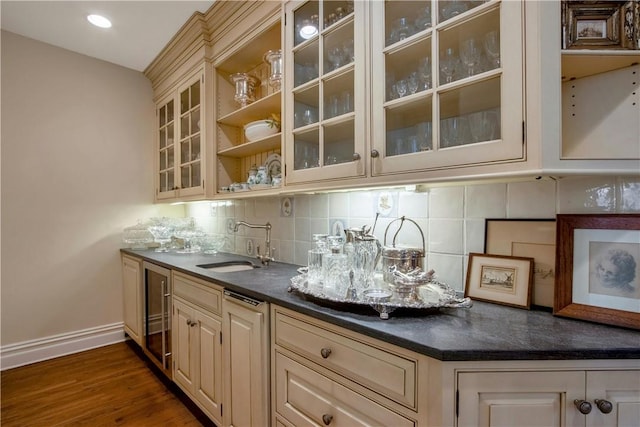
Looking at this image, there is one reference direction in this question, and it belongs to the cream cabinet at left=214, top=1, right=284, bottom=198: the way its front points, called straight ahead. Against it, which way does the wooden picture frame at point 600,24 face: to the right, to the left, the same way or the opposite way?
the same way

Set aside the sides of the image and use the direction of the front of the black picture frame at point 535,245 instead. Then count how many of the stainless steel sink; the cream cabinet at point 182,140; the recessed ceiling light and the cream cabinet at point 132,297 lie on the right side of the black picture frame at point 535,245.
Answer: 4

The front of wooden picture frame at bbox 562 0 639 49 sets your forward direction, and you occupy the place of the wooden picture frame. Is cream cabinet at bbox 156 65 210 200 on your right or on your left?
on your right

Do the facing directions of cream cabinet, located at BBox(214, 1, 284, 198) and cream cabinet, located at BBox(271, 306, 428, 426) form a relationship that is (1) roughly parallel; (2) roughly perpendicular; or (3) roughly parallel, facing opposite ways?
roughly parallel

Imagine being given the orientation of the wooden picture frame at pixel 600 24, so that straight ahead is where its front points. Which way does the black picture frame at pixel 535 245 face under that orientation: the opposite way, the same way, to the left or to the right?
the same way

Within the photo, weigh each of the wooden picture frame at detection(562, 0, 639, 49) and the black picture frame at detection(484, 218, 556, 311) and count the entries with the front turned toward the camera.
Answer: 2

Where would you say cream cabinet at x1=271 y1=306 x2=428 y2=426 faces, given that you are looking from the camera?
facing the viewer and to the left of the viewer

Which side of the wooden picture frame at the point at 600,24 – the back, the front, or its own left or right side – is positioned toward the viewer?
front

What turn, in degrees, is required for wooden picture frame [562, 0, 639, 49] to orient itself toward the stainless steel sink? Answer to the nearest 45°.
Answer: approximately 90° to its right

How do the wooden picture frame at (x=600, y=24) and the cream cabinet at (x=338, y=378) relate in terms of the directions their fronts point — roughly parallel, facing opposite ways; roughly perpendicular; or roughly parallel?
roughly parallel
